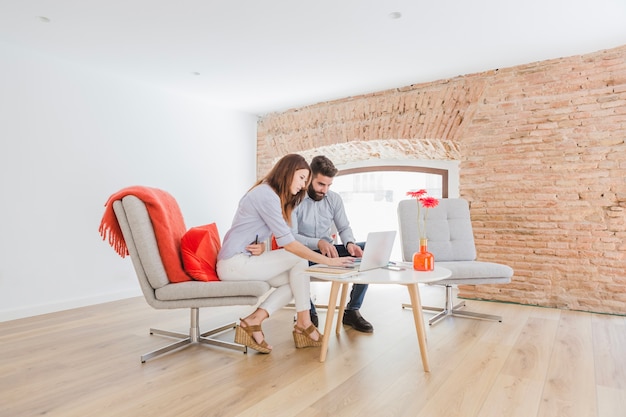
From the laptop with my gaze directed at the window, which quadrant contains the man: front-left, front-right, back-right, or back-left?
front-left

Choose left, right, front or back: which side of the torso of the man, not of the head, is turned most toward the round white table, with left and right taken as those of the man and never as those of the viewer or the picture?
front

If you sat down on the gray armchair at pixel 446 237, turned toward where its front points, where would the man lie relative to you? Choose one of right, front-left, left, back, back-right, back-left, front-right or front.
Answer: right

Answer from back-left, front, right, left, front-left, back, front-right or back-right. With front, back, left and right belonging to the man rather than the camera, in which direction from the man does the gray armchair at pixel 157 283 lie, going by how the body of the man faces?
right

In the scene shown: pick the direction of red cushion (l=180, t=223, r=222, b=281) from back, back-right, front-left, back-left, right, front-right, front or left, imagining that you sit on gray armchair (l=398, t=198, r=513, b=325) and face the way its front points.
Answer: right

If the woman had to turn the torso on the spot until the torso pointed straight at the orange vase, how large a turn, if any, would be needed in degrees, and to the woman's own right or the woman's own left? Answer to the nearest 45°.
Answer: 0° — they already face it

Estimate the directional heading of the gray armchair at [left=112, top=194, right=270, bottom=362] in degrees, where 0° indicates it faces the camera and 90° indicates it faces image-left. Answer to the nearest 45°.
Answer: approximately 270°

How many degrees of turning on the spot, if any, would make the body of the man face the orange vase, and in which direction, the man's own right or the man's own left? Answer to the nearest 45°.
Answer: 0° — they already face it

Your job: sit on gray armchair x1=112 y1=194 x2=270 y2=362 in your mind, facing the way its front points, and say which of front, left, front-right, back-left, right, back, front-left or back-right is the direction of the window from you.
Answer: front-left

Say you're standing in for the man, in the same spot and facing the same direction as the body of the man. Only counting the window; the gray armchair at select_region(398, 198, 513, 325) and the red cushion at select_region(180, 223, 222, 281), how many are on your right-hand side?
1

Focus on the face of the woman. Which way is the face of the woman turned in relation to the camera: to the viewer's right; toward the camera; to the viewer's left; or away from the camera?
to the viewer's right

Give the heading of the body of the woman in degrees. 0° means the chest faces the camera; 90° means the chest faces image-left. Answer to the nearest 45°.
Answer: approximately 270°

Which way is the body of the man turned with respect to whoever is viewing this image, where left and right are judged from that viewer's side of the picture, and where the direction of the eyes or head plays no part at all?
facing the viewer and to the right of the viewer

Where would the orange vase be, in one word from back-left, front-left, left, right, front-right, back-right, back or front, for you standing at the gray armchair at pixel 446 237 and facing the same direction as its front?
front-right
